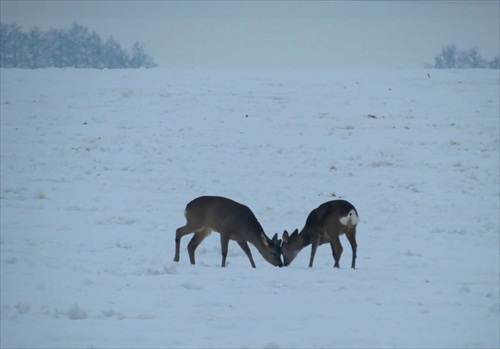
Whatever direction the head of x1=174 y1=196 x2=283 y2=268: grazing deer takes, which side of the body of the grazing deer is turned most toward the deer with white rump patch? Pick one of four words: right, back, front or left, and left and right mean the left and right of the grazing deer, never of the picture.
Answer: front

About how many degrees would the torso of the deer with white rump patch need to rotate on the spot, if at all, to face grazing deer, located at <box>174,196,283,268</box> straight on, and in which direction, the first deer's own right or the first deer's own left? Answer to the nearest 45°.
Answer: approximately 45° to the first deer's own left

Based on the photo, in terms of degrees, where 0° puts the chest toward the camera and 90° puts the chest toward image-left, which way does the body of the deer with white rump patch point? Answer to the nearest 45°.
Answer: approximately 135°

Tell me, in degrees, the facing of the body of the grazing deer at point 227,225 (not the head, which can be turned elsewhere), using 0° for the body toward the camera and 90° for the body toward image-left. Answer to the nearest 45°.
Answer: approximately 270°

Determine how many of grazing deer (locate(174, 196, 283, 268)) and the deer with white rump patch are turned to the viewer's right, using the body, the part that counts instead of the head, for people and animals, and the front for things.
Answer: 1
